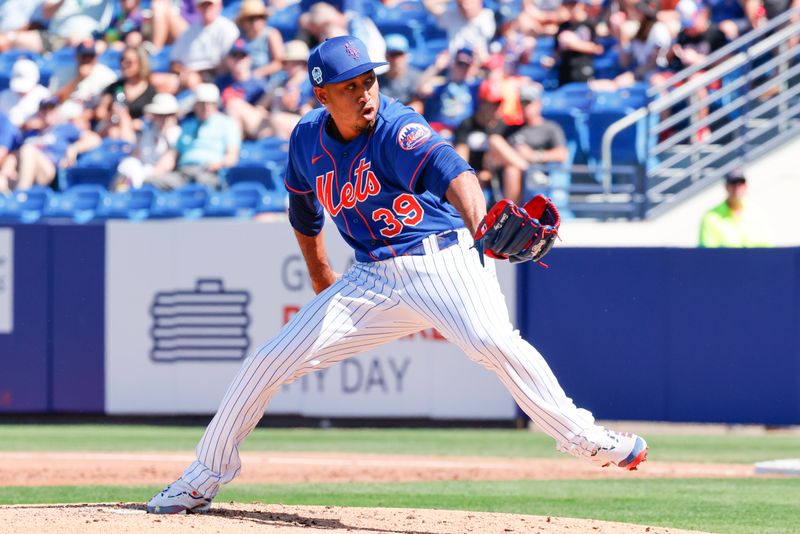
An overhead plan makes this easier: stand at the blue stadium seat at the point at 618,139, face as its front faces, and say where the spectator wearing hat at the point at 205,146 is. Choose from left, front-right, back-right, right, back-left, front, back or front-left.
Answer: right

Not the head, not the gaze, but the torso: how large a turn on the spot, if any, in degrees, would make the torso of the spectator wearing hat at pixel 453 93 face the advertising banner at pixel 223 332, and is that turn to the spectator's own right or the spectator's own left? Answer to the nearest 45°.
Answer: approximately 45° to the spectator's own right

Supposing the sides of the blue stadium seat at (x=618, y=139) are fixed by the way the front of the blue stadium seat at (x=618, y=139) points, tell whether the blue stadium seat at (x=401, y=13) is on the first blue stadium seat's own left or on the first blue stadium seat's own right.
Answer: on the first blue stadium seat's own right

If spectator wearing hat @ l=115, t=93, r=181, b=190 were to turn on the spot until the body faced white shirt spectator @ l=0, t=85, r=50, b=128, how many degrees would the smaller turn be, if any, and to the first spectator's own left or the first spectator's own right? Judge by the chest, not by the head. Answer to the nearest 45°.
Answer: approximately 90° to the first spectator's own right

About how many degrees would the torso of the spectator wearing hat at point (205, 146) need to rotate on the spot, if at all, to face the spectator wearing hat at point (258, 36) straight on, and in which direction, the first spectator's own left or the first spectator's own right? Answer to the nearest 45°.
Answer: approximately 180°

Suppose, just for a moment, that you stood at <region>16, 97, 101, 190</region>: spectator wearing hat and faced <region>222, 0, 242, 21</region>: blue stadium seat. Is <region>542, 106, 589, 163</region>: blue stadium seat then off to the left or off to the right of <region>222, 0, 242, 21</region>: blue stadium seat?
right

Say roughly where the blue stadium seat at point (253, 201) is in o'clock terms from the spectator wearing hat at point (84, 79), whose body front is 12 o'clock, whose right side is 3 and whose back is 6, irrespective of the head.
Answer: The blue stadium seat is roughly at 11 o'clock from the spectator wearing hat.
